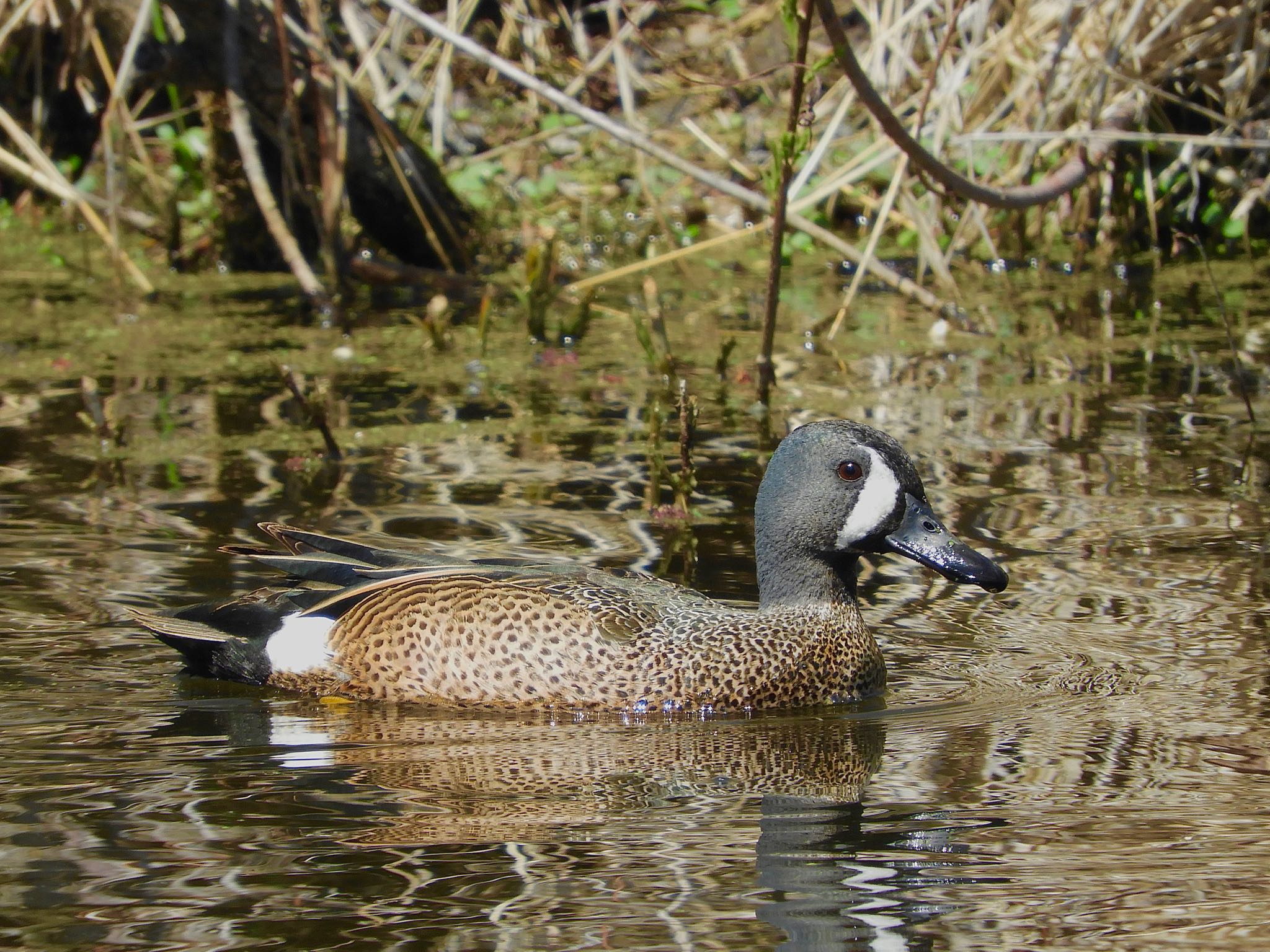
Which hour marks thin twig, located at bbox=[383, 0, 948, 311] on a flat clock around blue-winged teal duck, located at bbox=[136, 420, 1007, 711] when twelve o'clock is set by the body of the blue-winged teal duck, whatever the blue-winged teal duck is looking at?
The thin twig is roughly at 9 o'clock from the blue-winged teal duck.

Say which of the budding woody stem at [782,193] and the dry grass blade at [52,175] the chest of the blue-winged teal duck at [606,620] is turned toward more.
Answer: the budding woody stem

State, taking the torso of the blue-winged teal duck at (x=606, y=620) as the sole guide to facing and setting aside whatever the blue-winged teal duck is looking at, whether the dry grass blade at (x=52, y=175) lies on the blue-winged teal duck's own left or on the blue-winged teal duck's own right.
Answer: on the blue-winged teal duck's own left

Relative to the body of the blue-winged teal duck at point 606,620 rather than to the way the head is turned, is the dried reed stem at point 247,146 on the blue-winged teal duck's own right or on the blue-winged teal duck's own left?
on the blue-winged teal duck's own left

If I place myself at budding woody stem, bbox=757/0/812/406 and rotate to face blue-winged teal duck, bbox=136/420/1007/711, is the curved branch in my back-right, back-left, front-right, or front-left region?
back-left

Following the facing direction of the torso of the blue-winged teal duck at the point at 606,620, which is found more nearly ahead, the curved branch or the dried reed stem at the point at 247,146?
the curved branch

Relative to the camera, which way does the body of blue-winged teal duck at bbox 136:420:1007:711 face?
to the viewer's right

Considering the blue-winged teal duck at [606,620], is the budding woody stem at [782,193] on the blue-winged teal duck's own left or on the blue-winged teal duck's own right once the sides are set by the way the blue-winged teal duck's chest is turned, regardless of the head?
on the blue-winged teal duck's own left

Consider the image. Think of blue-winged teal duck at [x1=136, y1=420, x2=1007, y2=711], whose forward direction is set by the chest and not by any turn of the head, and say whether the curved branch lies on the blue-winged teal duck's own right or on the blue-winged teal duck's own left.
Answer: on the blue-winged teal duck's own left

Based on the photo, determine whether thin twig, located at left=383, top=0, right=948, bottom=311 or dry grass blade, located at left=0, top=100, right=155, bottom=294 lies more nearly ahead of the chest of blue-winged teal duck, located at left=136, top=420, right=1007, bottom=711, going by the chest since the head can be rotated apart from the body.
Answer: the thin twig
